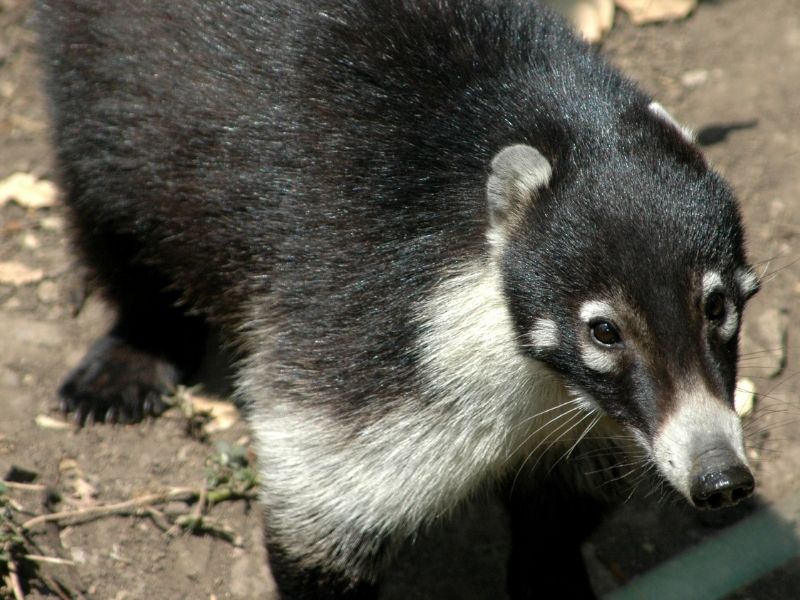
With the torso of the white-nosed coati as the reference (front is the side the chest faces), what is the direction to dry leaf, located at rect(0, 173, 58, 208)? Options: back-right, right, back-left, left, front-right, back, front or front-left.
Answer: back

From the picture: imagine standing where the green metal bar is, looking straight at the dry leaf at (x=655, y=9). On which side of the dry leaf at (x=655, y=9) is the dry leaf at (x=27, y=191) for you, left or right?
left

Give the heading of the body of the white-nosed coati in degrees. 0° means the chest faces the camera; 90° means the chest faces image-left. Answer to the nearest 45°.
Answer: approximately 315°

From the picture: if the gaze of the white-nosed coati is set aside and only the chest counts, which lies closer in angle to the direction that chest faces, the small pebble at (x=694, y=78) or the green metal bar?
the green metal bar

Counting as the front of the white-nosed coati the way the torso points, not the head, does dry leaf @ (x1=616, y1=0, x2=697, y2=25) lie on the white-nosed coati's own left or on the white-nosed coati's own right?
on the white-nosed coati's own left

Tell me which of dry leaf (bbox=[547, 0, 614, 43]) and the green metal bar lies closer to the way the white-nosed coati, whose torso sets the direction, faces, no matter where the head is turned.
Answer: the green metal bar

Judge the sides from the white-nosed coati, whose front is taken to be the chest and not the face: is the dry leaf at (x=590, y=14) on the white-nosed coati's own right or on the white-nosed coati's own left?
on the white-nosed coati's own left

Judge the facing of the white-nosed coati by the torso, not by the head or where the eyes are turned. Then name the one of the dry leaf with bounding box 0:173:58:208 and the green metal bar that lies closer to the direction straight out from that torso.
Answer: the green metal bar
